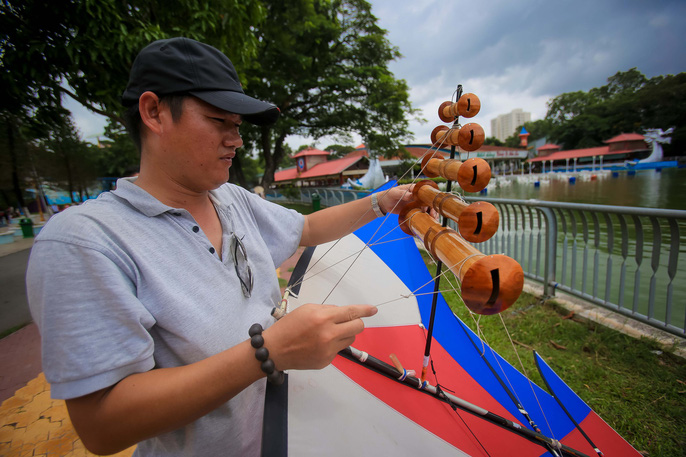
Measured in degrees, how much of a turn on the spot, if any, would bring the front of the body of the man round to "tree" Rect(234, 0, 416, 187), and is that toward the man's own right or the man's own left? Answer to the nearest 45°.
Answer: approximately 90° to the man's own left

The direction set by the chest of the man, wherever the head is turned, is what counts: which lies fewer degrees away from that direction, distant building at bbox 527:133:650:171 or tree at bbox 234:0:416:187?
the distant building

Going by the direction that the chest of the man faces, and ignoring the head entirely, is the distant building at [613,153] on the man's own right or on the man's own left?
on the man's own left

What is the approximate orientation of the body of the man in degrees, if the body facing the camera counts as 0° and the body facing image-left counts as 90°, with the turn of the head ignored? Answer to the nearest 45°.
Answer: approximately 315°

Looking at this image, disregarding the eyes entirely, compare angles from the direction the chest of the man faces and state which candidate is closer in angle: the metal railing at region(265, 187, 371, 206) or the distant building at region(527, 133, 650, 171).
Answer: the distant building

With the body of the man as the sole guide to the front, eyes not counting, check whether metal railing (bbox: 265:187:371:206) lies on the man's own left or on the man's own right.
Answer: on the man's own left

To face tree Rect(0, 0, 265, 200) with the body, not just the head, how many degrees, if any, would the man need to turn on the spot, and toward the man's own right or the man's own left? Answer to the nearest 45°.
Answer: approximately 135° to the man's own left

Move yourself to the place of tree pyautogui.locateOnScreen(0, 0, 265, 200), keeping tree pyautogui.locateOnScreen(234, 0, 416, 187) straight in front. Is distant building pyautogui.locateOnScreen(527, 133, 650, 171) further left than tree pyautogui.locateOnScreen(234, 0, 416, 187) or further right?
right

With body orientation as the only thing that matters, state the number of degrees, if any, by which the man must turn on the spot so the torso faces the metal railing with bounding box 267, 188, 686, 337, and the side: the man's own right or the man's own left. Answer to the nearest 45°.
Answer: approximately 45° to the man's own left
